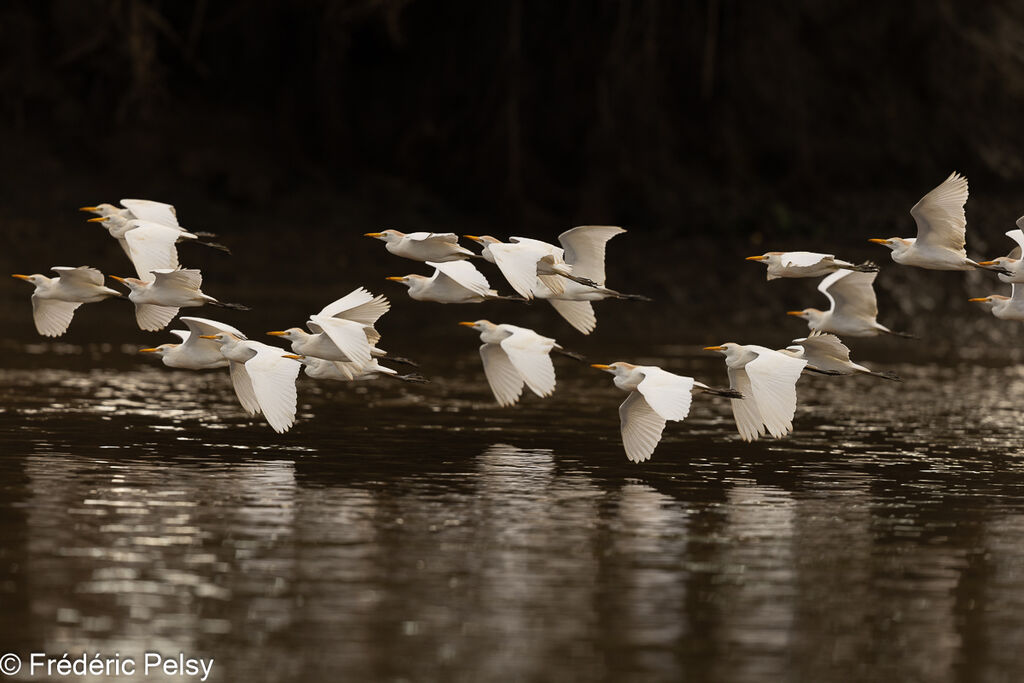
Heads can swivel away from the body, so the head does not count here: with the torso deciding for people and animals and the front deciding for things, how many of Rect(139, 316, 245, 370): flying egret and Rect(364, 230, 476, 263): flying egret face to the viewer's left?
2

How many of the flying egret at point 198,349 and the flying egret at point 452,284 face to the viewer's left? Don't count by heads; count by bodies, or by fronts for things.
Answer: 2

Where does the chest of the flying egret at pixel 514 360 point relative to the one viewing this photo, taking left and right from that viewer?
facing to the left of the viewer

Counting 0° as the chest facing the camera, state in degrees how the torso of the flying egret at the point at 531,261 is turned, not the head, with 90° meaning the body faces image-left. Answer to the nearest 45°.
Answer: approximately 90°

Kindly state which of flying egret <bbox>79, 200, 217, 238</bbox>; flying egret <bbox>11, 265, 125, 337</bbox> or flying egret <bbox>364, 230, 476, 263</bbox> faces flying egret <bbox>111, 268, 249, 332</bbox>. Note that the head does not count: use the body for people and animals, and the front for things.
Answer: flying egret <bbox>364, 230, 476, 263</bbox>

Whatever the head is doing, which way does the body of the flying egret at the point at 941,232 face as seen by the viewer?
to the viewer's left

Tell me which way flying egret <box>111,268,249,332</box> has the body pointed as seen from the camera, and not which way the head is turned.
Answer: to the viewer's left

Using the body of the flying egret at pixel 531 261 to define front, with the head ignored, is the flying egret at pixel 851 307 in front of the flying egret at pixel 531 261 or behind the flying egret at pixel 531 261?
behind

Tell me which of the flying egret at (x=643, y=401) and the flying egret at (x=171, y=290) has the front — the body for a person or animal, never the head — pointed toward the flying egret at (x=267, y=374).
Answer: the flying egret at (x=643, y=401)

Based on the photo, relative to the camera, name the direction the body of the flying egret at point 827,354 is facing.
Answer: to the viewer's left

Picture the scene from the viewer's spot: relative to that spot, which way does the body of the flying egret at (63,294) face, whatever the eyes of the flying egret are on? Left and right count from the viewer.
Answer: facing to the left of the viewer

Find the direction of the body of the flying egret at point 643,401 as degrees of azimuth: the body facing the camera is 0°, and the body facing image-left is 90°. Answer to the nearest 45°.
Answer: approximately 90°

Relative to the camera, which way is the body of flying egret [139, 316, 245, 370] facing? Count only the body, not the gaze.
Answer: to the viewer's left
